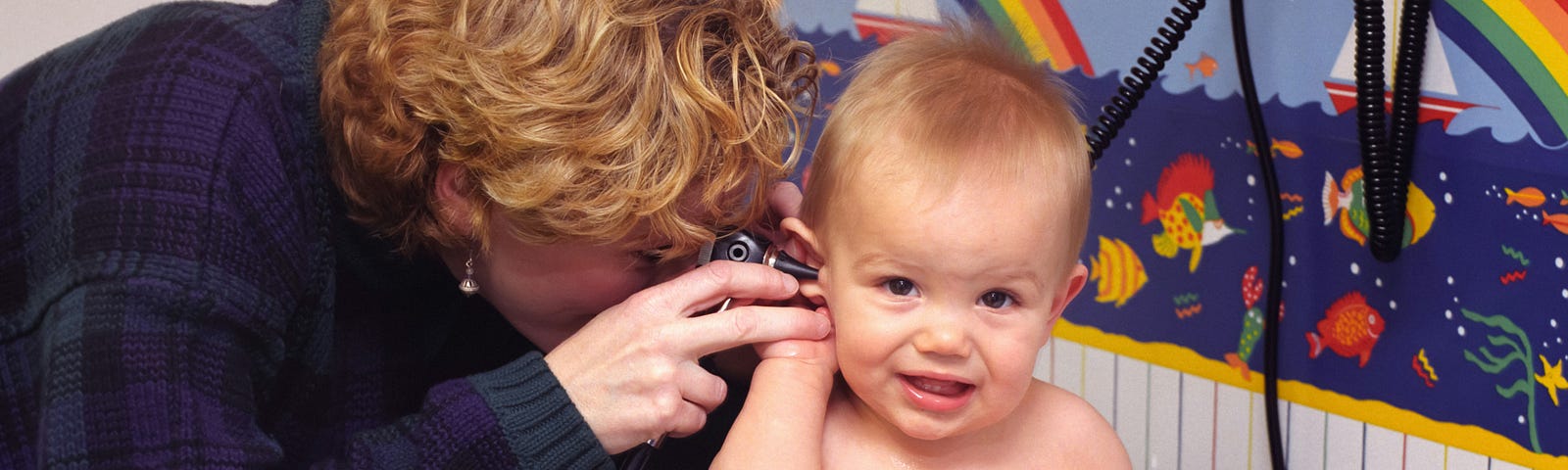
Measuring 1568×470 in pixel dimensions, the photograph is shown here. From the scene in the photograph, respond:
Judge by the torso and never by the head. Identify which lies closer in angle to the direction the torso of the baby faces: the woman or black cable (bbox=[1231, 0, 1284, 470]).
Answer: the woman

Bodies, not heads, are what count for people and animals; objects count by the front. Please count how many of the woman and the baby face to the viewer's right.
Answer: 1

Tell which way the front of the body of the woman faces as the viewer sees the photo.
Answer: to the viewer's right

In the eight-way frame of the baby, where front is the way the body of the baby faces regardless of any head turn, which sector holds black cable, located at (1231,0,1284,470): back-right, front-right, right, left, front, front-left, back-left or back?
back-left

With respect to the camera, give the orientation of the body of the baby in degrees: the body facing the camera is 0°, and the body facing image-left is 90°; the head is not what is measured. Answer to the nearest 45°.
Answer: approximately 0°

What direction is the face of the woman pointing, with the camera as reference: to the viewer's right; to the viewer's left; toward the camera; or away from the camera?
to the viewer's right
